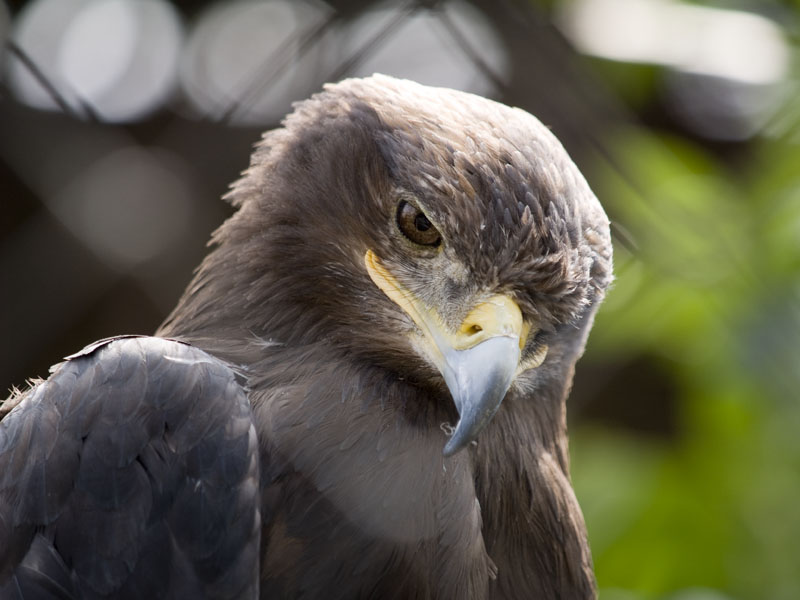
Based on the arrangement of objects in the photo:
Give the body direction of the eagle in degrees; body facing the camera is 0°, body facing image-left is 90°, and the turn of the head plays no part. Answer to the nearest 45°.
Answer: approximately 315°
